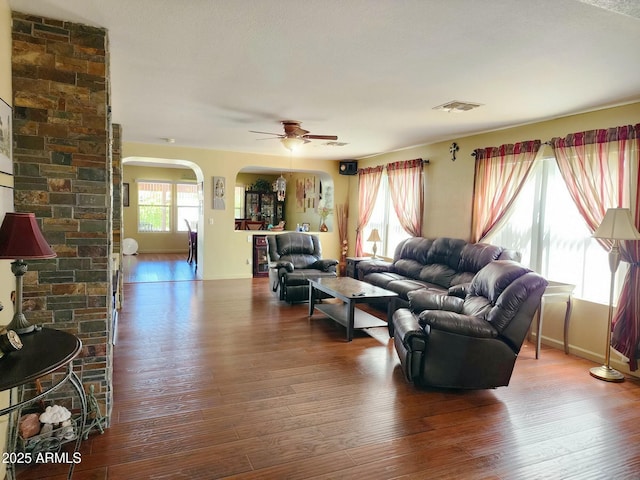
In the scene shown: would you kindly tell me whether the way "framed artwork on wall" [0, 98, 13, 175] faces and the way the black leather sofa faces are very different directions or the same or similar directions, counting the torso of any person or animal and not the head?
very different directions

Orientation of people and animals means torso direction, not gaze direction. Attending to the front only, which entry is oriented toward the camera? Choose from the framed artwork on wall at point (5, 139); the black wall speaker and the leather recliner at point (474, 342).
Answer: the black wall speaker

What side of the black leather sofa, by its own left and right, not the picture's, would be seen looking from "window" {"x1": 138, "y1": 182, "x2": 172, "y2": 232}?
right

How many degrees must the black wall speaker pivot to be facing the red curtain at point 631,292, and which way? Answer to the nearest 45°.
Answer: approximately 45° to its left

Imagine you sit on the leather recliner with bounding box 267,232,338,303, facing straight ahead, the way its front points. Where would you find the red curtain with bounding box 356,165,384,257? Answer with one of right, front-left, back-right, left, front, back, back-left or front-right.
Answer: left

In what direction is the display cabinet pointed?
toward the camera

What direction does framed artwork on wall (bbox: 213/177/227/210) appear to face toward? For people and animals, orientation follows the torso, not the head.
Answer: toward the camera

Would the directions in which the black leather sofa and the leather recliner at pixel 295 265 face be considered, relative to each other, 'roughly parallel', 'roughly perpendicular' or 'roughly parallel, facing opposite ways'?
roughly perpendicular

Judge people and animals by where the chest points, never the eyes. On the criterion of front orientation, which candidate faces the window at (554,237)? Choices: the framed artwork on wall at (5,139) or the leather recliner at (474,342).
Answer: the framed artwork on wall

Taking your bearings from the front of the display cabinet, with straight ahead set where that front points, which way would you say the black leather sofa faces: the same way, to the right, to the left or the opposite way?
to the right

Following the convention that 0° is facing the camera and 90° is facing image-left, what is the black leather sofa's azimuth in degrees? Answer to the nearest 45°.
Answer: approximately 45°

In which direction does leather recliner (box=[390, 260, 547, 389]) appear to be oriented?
to the viewer's left

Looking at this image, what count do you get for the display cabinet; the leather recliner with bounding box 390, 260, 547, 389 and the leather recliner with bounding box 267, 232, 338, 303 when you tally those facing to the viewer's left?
1

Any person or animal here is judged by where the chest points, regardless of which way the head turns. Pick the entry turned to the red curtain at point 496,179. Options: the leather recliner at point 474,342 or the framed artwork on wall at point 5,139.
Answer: the framed artwork on wall

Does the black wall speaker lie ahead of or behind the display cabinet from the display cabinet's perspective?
ahead

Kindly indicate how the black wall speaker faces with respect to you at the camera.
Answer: facing the viewer

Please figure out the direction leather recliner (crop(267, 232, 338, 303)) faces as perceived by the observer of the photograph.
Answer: facing the viewer and to the right of the viewer

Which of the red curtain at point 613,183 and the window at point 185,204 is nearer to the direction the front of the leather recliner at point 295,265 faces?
the red curtain
